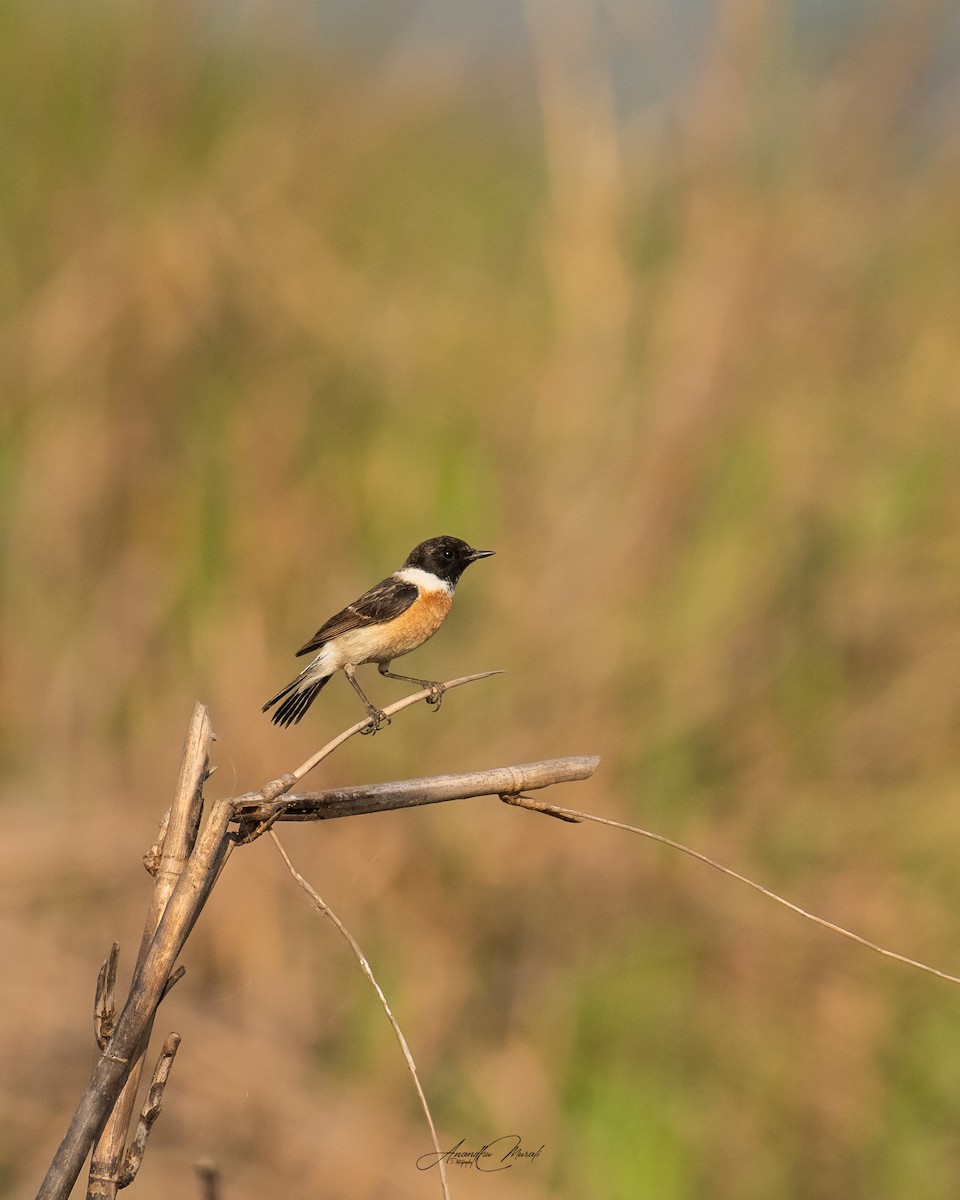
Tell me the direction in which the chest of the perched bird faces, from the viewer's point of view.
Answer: to the viewer's right
